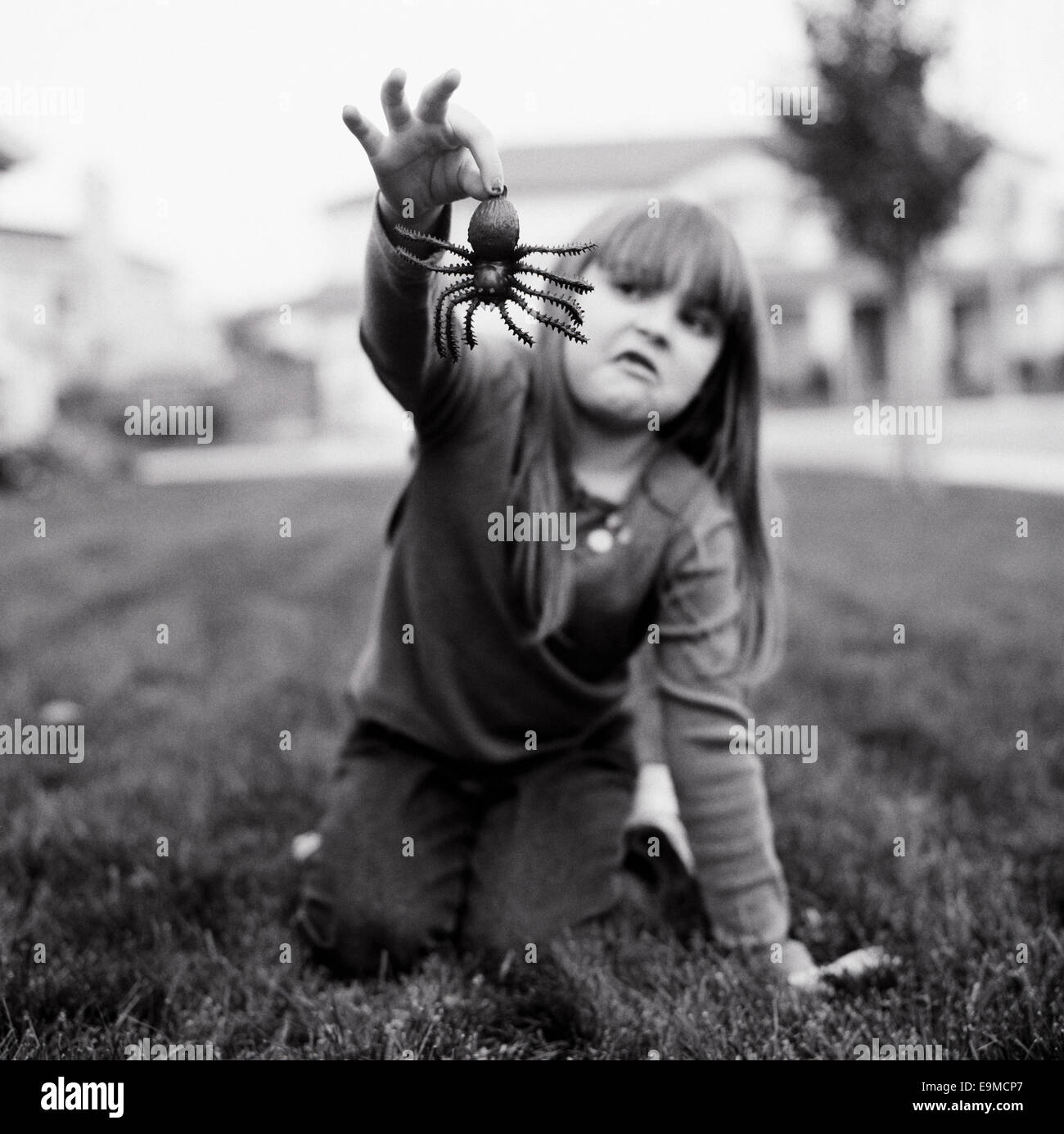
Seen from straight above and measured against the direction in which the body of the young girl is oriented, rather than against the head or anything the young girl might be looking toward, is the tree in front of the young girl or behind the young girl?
behind

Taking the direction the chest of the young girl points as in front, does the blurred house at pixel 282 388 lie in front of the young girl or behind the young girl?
behind

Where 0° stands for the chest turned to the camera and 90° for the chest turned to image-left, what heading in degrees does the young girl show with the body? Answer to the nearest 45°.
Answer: approximately 0°

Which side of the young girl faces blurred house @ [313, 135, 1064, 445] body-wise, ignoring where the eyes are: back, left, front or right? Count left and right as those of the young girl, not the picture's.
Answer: back

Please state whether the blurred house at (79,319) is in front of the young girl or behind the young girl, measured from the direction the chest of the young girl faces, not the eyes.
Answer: behind
